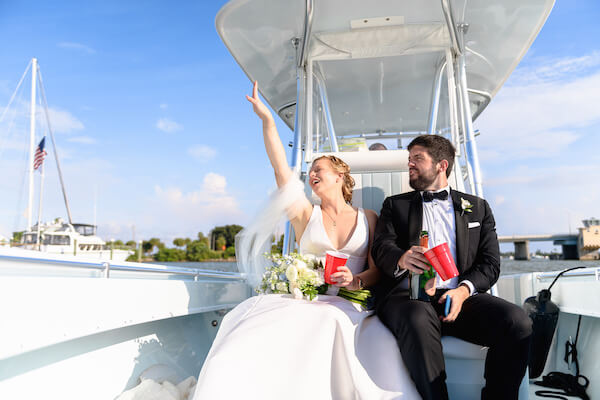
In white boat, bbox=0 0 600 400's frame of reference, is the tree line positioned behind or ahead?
behind

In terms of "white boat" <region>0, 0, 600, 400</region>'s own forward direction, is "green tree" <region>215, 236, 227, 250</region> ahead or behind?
behind

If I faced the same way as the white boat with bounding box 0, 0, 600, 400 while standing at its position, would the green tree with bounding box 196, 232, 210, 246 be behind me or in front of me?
behind

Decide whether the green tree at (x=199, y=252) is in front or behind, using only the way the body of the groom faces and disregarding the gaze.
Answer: behind

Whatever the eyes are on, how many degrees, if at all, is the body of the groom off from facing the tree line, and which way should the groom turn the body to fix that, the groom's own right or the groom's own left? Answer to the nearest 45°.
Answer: approximately 135° to the groom's own right

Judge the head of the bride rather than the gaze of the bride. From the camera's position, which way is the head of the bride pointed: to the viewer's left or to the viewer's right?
to the viewer's left

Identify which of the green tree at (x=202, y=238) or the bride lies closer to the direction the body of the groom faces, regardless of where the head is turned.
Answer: the bride

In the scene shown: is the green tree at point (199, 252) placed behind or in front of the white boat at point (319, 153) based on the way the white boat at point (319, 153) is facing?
behind

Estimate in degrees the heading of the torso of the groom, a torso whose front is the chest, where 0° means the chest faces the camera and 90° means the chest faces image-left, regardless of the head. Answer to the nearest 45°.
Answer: approximately 0°

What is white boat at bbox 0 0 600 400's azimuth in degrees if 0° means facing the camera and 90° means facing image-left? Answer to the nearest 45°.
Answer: approximately 0°
